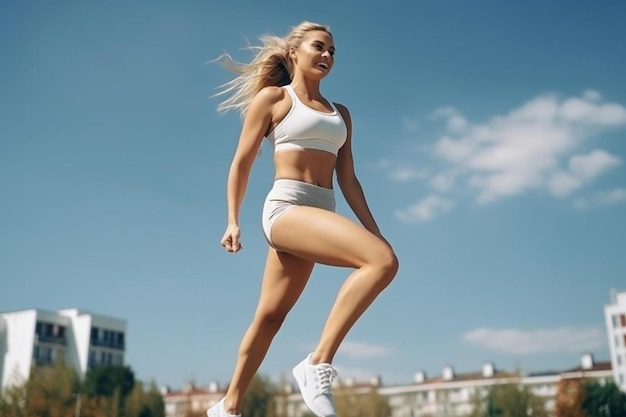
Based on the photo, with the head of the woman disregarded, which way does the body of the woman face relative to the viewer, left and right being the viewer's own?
facing the viewer and to the right of the viewer
